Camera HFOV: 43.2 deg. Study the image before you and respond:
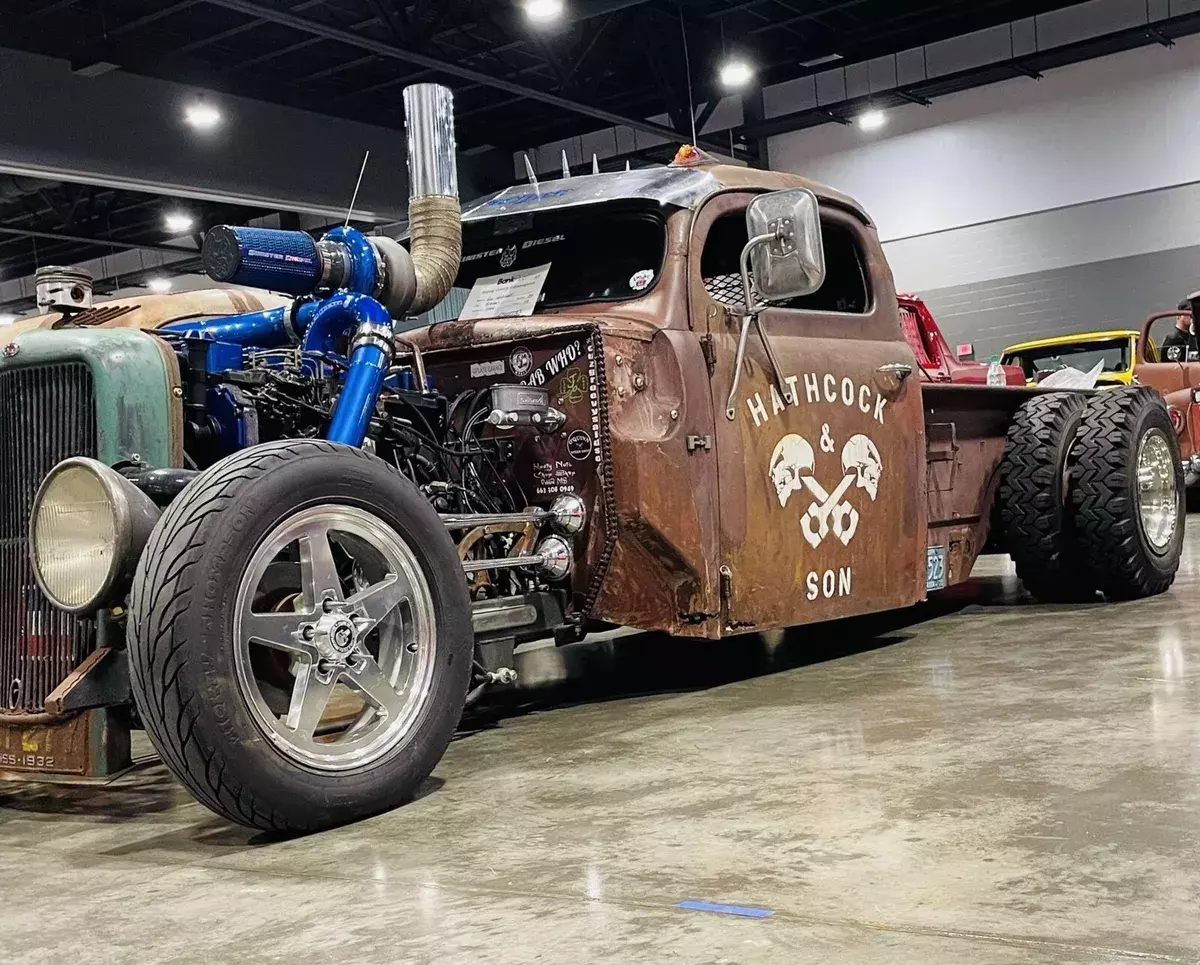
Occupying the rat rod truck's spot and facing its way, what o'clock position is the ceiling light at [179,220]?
The ceiling light is roughly at 4 o'clock from the rat rod truck.

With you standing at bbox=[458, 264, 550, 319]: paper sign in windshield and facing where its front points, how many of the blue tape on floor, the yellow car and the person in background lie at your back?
2

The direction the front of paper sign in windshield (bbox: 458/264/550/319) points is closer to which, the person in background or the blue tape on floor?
the blue tape on floor

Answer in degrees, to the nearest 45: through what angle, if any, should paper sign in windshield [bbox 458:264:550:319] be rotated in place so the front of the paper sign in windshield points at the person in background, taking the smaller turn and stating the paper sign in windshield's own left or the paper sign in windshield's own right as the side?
approximately 180°

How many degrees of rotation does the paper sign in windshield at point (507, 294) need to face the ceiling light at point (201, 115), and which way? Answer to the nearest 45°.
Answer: approximately 135° to its right

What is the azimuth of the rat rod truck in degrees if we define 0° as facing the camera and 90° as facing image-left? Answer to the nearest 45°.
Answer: approximately 45°

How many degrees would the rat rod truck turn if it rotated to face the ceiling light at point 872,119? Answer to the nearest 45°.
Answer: approximately 135° to its right

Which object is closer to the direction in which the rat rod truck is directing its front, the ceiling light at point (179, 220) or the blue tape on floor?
the blue tape on floor

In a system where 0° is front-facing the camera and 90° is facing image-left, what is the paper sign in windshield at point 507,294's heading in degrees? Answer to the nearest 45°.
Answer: approximately 45°
